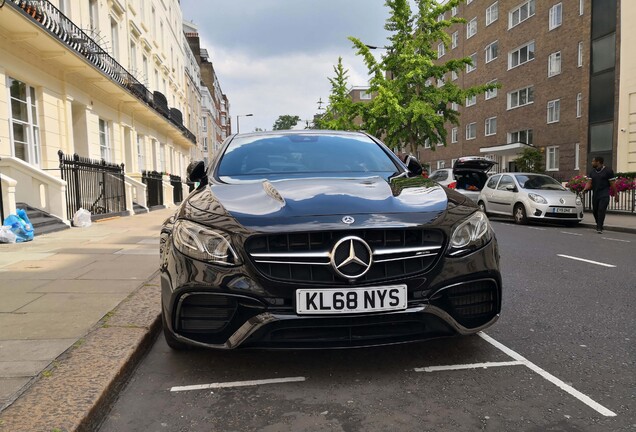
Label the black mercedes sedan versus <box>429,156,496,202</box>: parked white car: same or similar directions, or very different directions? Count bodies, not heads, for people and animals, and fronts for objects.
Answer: very different directions

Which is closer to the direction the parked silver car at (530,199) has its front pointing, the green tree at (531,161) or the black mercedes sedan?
the black mercedes sedan

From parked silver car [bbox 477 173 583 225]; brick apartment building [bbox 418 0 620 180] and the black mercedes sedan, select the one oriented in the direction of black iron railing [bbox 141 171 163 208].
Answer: the brick apartment building

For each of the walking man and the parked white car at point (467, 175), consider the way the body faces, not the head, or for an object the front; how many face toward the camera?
1

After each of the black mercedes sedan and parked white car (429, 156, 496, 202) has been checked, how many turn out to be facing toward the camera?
1

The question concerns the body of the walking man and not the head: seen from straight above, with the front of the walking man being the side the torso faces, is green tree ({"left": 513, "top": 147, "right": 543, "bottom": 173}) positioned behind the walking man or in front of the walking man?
behind

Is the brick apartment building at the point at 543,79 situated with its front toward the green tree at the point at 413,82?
yes

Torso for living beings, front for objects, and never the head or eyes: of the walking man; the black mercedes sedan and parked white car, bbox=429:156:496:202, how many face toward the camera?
2

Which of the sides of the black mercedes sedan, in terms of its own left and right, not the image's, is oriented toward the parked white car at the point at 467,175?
back

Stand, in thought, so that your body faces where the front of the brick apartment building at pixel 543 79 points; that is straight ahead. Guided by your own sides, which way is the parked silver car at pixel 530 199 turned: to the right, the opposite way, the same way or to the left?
to the left

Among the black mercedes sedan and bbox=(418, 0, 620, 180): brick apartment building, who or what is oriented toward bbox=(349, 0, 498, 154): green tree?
the brick apartment building

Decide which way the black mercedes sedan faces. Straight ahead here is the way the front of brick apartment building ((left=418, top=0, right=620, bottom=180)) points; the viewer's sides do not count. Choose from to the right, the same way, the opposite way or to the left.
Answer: to the left

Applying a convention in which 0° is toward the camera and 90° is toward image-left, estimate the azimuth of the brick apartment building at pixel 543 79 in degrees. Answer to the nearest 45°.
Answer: approximately 45°

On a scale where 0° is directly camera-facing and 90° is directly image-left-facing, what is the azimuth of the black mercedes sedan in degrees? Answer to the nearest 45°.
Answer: approximately 0°
